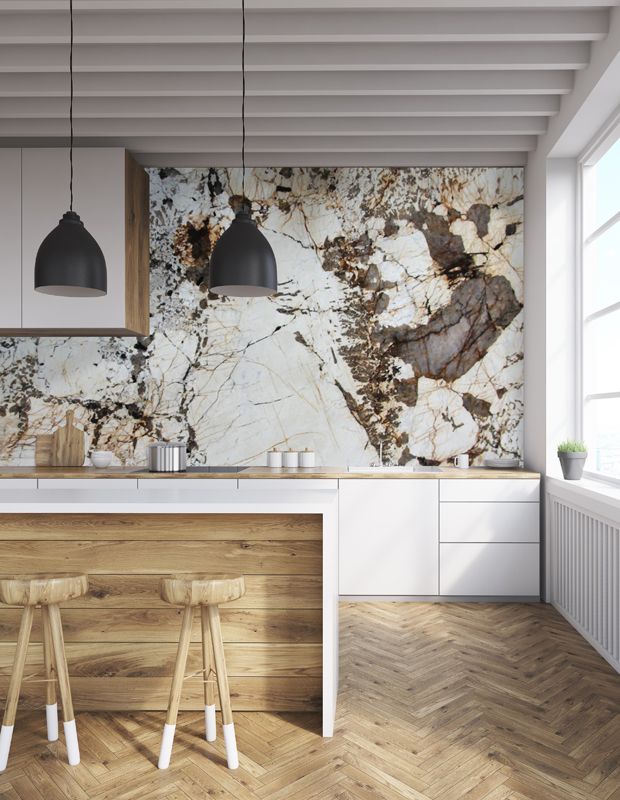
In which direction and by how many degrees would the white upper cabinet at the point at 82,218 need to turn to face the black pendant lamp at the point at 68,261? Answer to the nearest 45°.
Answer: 0° — it already faces it

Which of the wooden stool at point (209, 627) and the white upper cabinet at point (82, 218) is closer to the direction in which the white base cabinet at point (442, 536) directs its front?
the wooden stool

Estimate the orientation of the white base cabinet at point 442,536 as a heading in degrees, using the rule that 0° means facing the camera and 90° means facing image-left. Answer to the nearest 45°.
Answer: approximately 0°

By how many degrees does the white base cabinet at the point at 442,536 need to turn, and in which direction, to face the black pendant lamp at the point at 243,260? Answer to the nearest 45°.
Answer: approximately 45° to its right

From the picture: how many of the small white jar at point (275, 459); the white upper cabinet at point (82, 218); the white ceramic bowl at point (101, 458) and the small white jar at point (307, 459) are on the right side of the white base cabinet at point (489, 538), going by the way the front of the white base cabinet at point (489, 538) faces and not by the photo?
4

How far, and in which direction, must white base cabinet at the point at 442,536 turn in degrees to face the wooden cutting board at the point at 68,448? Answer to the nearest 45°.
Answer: approximately 90° to its right

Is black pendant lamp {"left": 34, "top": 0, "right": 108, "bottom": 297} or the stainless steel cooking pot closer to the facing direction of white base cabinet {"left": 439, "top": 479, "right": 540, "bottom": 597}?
the black pendant lamp

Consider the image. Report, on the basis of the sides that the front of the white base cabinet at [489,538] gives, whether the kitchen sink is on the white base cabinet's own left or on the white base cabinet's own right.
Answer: on the white base cabinet's own right

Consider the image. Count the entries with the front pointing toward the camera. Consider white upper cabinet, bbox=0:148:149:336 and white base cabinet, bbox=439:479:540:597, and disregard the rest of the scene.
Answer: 2

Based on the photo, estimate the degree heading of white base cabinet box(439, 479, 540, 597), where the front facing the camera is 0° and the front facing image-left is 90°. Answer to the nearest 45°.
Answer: approximately 0°

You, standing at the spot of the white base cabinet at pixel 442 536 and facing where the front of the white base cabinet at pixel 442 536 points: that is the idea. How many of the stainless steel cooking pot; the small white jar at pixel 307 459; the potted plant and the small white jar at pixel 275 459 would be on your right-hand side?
3
